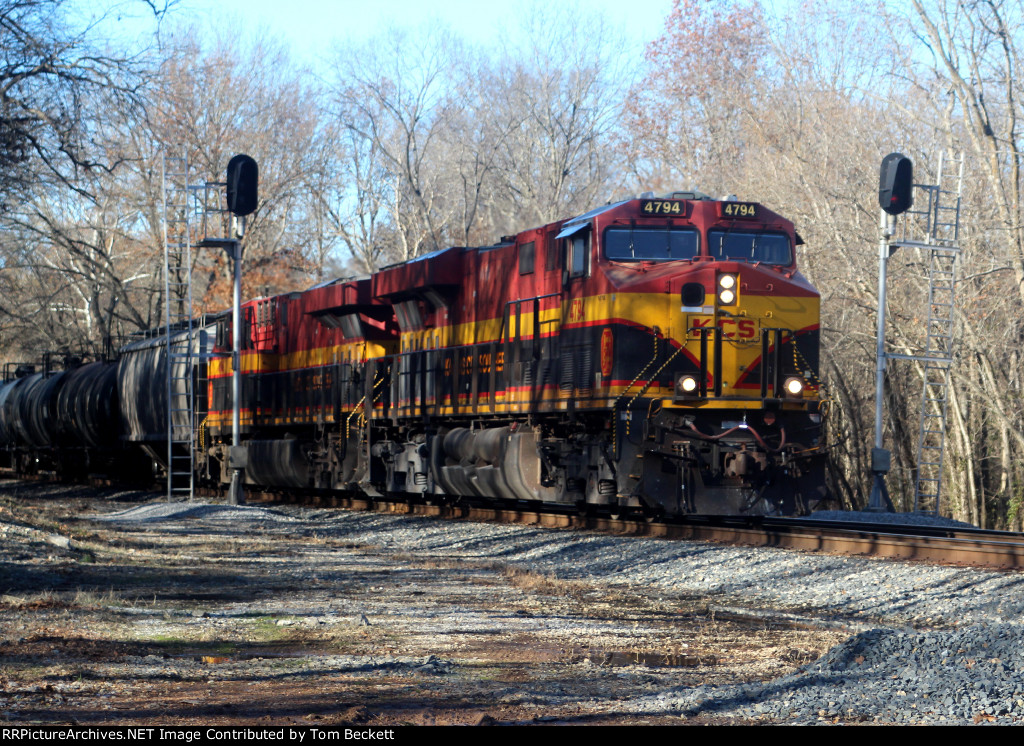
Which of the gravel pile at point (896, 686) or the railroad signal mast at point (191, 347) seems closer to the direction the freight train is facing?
the gravel pile

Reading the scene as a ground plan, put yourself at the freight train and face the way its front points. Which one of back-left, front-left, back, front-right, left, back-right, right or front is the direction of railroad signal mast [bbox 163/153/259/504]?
back

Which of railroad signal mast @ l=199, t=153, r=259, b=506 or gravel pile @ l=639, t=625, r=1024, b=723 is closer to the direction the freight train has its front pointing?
the gravel pile

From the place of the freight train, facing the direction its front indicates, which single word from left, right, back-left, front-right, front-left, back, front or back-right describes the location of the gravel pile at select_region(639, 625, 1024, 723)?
front-right

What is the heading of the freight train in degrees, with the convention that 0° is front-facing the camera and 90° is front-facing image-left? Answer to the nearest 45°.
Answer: approximately 315°

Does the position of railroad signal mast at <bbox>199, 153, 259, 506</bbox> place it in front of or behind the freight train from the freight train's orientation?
behind
